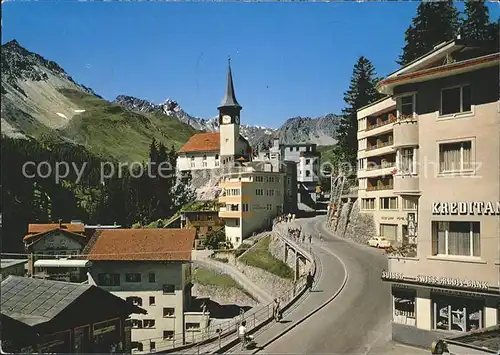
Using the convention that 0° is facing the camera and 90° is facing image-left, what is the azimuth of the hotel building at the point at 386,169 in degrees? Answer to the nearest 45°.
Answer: approximately 45°
